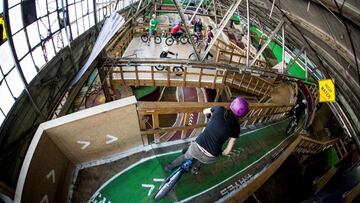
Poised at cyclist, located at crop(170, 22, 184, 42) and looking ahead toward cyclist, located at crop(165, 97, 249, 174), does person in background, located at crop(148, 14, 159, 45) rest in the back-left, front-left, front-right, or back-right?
back-right

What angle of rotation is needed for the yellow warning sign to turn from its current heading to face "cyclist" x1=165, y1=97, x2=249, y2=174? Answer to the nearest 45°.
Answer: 0° — it already faces them

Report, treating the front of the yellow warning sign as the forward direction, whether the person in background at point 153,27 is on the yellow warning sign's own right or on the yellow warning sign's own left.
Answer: on the yellow warning sign's own right

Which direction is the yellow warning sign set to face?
toward the camera

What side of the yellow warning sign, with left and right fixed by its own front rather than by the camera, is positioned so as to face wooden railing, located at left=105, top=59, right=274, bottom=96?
right

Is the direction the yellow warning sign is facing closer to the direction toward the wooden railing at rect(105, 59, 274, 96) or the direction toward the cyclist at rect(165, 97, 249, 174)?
the cyclist

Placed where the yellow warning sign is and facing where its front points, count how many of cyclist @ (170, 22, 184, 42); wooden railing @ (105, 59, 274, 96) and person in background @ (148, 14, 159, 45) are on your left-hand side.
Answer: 0

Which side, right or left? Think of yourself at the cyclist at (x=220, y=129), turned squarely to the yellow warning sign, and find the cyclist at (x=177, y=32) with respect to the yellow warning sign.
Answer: left

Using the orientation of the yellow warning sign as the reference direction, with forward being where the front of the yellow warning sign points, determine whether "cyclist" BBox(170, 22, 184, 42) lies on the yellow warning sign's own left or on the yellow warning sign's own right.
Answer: on the yellow warning sign's own right

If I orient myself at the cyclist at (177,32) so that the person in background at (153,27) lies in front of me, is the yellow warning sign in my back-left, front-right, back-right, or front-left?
back-left
